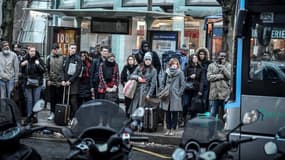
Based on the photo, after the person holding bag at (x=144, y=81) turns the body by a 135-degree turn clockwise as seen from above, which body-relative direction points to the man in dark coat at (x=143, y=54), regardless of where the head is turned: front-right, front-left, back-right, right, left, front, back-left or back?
front-right

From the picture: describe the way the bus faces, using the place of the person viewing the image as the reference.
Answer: facing to the left of the viewer

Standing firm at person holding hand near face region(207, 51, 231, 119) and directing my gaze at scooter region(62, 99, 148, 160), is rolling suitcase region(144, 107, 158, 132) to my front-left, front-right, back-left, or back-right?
front-right

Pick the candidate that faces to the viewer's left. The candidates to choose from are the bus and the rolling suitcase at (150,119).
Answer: the bus

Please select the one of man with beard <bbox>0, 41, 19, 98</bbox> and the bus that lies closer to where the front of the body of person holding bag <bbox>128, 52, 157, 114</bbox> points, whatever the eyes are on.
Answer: the bus

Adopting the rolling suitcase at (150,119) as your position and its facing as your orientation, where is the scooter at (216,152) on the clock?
The scooter is roughly at 12 o'clock from the rolling suitcase.

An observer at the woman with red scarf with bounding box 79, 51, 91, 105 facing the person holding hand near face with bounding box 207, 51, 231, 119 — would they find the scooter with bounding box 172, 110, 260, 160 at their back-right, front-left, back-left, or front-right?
front-right

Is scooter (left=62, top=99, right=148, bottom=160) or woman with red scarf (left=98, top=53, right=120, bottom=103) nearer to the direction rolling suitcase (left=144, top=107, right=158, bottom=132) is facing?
the scooter

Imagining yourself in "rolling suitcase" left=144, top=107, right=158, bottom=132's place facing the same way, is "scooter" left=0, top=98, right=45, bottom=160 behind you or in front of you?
in front

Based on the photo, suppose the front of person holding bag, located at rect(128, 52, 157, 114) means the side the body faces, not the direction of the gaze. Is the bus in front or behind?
in front

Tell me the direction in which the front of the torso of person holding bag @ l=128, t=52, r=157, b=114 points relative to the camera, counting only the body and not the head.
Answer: toward the camera

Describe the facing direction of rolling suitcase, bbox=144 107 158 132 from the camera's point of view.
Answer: facing the viewer
